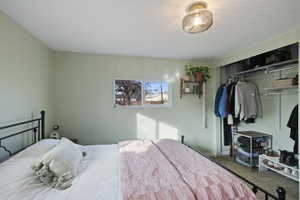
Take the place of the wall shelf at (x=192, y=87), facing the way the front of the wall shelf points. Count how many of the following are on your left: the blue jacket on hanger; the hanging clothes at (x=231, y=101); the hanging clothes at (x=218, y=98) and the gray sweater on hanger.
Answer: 4

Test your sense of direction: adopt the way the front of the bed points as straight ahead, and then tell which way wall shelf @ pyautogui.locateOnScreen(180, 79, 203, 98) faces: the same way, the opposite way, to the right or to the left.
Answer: to the right

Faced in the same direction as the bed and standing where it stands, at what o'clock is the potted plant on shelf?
The potted plant on shelf is roughly at 10 o'clock from the bed.

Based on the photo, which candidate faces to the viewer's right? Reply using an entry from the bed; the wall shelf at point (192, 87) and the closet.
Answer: the bed

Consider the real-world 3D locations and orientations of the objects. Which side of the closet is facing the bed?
front

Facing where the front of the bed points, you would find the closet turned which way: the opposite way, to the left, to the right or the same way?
the opposite way

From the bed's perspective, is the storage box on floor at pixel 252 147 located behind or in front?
in front

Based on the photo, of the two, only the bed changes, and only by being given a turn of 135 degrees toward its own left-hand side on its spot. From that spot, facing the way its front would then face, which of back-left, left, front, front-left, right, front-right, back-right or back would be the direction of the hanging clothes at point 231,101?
right

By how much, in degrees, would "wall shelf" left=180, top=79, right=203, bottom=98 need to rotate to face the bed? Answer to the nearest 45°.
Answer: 0° — it already faces it

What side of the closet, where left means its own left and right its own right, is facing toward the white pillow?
front

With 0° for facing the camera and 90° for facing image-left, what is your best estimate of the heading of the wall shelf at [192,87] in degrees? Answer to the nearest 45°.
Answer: approximately 0°

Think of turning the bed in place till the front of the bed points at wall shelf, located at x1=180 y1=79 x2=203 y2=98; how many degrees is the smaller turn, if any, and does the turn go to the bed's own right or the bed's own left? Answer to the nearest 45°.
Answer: approximately 45° to the bed's own left

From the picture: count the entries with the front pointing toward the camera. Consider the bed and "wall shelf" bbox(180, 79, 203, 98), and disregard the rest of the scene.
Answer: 1

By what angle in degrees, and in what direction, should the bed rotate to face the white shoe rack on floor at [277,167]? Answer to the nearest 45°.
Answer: approximately 45° to its left

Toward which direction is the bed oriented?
to the viewer's right
